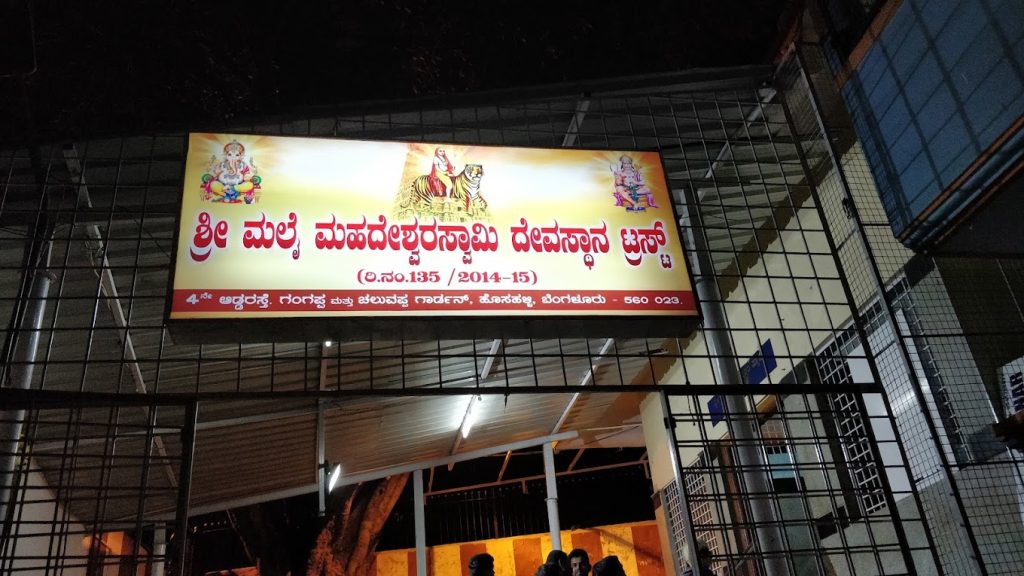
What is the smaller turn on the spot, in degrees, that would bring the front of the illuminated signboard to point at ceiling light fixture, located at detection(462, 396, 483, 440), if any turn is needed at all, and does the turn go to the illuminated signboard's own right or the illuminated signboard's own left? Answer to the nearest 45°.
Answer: approximately 180°

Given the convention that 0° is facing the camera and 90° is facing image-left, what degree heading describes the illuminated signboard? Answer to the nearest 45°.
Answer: approximately 0°

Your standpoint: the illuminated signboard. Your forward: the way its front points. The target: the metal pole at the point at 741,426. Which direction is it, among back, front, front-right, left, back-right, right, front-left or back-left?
back-left

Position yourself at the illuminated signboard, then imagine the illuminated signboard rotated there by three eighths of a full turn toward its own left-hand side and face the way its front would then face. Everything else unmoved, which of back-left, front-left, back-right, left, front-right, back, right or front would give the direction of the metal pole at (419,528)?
front-left

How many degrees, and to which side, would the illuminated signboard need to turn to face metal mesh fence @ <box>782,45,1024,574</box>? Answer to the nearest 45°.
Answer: approximately 90° to its left

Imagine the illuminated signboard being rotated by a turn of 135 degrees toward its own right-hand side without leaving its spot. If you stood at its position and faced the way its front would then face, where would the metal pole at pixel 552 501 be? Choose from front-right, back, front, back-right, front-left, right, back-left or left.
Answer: front-right

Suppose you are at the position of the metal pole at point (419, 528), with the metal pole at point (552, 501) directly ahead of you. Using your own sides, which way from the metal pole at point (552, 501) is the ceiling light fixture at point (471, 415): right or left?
right

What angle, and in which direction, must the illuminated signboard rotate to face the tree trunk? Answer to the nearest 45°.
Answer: approximately 180°
